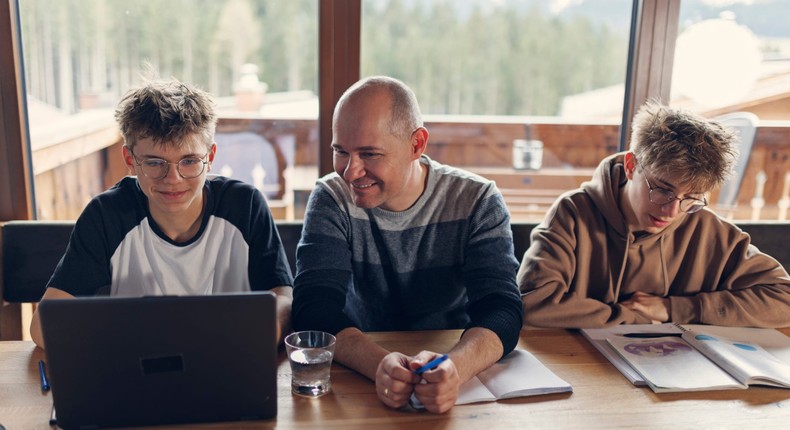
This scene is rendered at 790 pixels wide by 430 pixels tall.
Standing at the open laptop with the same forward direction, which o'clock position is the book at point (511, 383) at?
The book is roughly at 3 o'clock from the open laptop.

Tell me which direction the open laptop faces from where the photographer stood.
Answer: facing away from the viewer

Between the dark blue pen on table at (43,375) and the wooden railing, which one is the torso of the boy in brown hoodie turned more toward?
the dark blue pen on table

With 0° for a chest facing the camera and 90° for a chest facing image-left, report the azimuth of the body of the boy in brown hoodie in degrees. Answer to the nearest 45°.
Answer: approximately 0°

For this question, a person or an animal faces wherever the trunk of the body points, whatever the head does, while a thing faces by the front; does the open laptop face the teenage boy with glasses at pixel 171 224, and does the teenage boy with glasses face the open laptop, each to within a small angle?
yes

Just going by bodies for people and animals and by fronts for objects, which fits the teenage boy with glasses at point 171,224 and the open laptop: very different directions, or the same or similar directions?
very different directions

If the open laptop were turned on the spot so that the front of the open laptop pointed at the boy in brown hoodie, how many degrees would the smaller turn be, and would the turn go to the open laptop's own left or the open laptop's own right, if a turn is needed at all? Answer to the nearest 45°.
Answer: approximately 90° to the open laptop's own right
